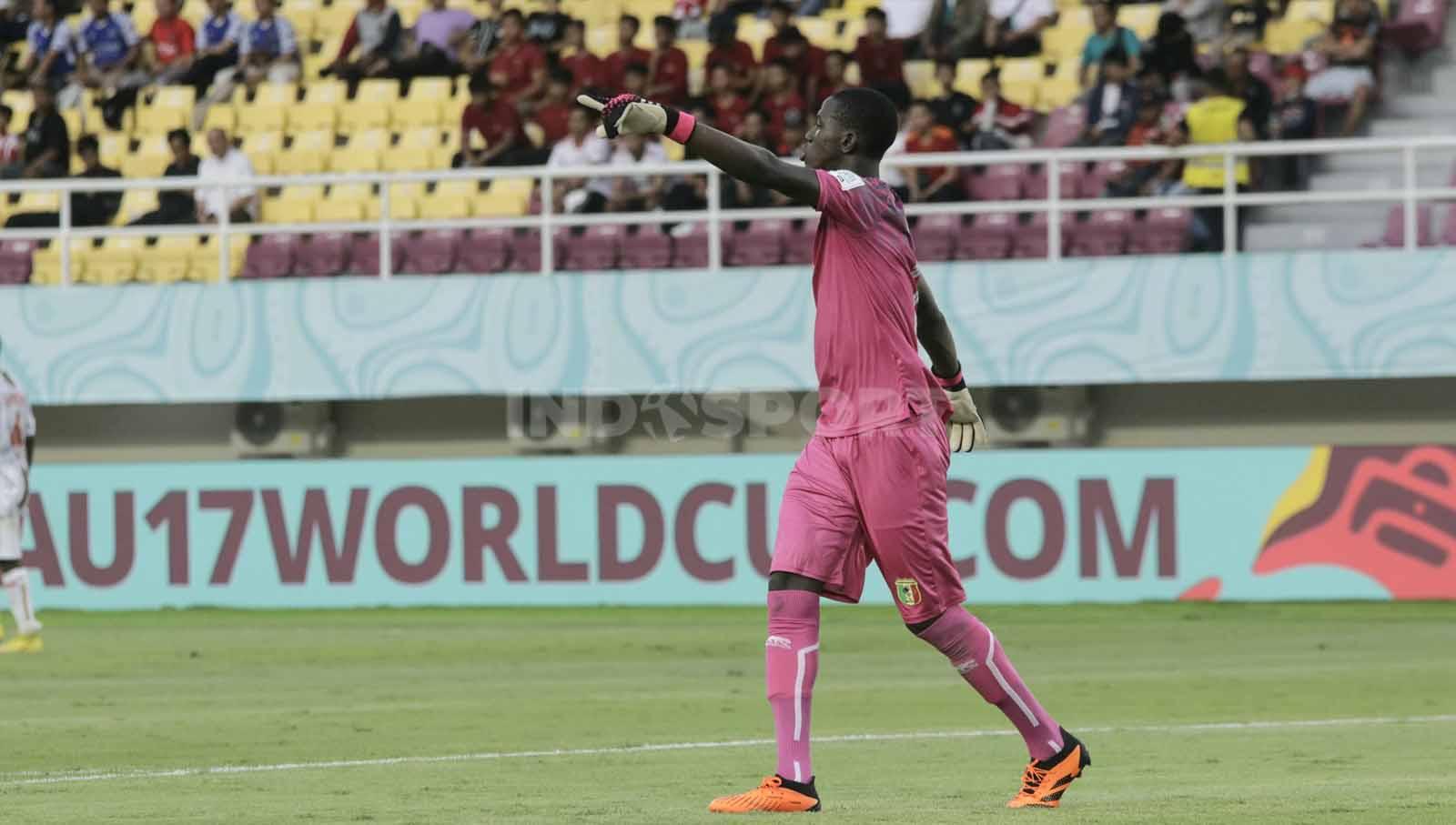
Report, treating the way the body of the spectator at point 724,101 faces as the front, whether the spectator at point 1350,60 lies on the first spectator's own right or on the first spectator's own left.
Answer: on the first spectator's own left

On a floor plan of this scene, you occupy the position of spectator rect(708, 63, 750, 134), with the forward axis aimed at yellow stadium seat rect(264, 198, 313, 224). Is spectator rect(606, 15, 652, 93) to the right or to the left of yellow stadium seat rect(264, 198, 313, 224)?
right
